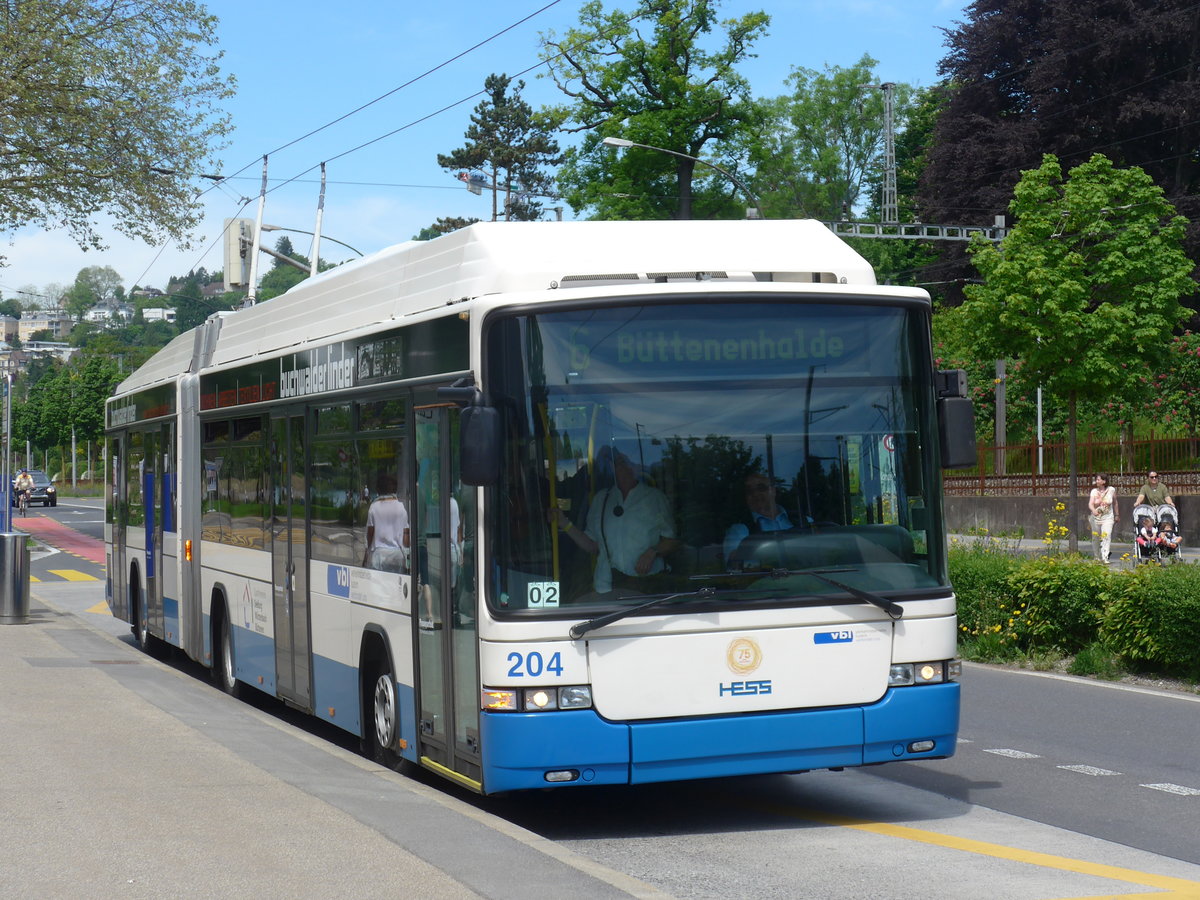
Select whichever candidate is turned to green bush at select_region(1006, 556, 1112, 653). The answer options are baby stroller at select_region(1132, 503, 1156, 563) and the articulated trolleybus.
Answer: the baby stroller

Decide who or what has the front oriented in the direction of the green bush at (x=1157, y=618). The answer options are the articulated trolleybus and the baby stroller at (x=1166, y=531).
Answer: the baby stroller

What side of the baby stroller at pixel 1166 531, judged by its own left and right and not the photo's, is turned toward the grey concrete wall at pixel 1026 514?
back

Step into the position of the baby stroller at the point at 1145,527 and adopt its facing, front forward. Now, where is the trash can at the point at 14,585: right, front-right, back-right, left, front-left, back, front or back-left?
front-right

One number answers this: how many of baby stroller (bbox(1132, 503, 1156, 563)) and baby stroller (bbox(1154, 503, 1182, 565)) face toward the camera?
2

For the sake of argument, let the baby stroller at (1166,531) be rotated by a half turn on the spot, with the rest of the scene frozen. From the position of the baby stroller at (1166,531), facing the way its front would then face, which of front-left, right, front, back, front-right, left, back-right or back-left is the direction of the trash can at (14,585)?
back-left

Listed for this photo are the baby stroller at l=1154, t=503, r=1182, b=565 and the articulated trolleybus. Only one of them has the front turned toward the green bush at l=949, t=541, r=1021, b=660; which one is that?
the baby stroller

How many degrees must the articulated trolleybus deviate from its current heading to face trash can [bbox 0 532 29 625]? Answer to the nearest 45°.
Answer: approximately 180°

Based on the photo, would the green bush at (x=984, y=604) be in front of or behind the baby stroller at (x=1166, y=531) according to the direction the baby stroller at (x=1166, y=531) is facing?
in front

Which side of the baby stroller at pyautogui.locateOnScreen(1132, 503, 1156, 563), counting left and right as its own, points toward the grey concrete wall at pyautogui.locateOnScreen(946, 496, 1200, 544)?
back

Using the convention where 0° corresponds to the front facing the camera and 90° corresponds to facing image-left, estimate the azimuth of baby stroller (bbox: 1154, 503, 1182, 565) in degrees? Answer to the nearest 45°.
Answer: approximately 0°
